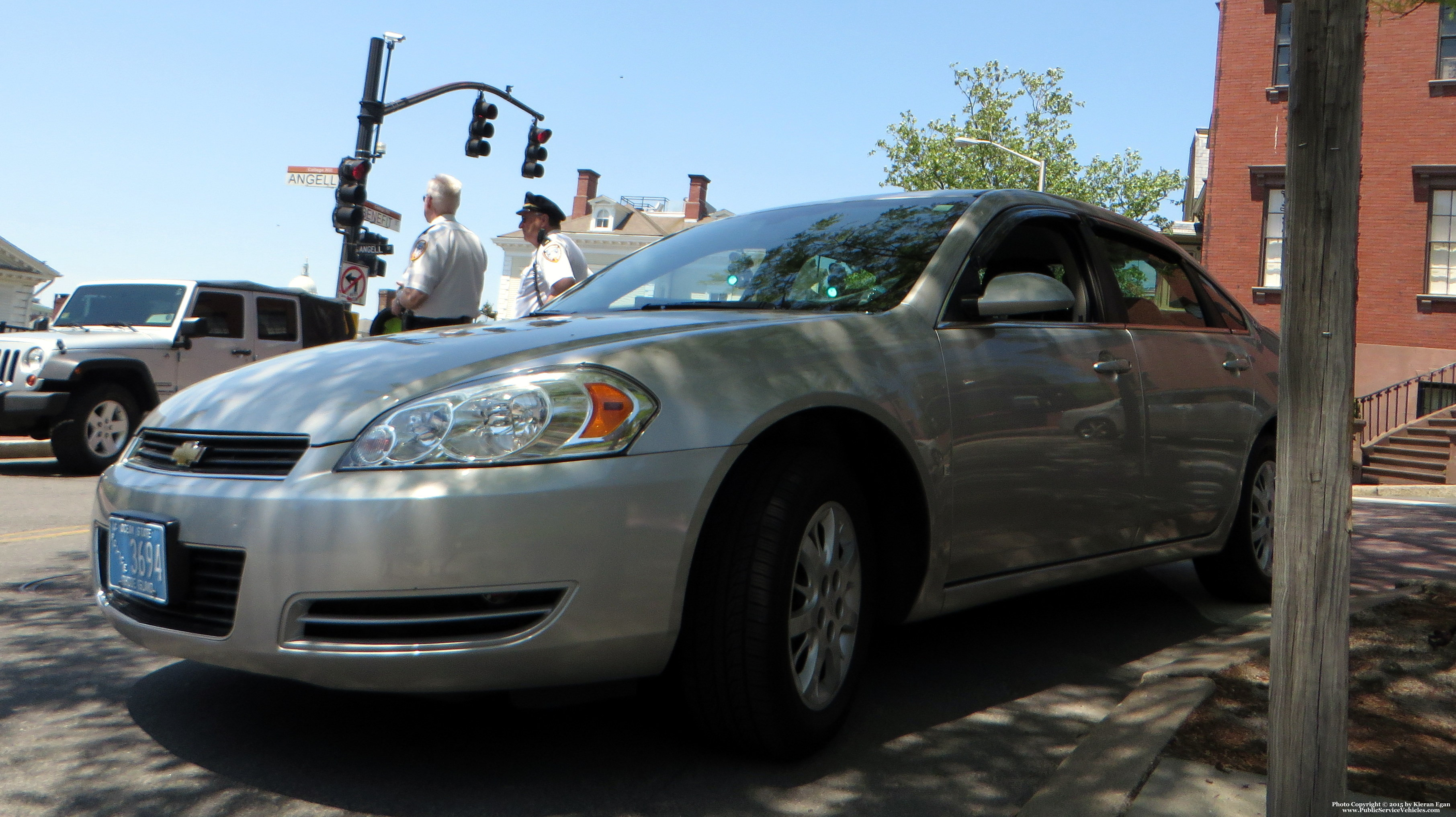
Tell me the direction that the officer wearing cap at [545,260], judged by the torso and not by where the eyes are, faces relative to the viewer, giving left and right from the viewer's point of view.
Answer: facing to the left of the viewer

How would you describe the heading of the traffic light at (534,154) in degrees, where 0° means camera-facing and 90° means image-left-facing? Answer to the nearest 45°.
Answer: approximately 315°

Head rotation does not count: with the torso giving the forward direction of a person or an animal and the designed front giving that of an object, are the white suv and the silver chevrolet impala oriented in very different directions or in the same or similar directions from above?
same or similar directions

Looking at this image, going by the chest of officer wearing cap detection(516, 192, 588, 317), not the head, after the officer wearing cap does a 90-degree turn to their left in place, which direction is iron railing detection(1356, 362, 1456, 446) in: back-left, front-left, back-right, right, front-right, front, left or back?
back-left

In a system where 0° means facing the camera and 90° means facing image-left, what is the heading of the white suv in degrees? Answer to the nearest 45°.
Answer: approximately 45°

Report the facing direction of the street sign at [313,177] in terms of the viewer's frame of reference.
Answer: facing the viewer

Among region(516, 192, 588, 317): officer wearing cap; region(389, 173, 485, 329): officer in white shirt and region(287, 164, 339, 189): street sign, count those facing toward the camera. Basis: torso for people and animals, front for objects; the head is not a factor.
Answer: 1

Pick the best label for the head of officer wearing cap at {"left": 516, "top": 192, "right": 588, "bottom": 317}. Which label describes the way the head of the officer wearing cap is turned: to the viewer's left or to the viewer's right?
to the viewer's left

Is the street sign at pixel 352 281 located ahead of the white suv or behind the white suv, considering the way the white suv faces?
behind

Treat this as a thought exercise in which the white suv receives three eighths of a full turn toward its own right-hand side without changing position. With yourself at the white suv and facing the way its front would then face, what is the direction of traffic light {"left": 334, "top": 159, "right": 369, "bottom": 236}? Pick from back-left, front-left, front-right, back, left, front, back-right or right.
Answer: front-right

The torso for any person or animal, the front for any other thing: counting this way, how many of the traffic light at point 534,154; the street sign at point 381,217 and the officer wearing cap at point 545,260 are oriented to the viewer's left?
1

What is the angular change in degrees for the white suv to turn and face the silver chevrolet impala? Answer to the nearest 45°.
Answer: approximately 45° to its left

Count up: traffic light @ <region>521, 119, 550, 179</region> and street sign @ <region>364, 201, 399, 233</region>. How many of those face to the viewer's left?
0

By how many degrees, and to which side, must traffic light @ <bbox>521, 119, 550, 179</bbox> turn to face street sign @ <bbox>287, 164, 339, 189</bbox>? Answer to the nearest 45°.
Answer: approximately 90° to its right

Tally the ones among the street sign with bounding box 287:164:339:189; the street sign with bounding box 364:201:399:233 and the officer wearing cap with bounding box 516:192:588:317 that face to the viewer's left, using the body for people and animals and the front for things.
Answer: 1
